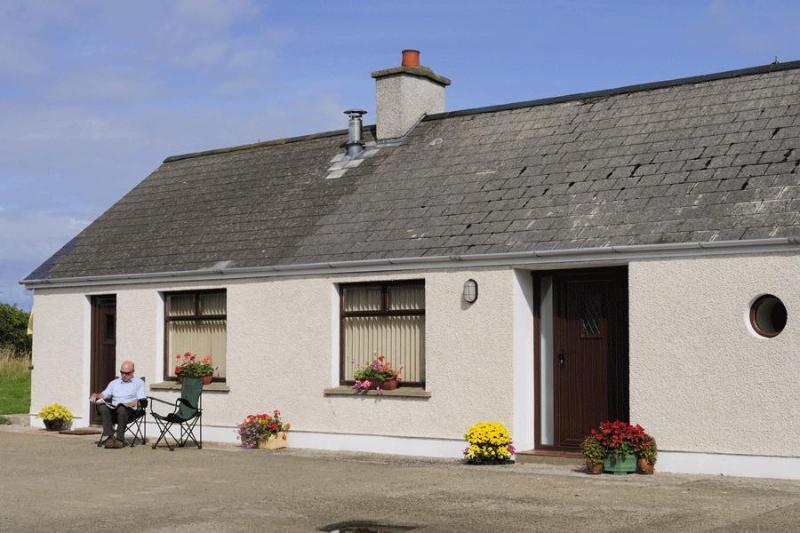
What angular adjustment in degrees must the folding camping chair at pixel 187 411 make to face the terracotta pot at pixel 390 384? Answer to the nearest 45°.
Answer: approximately 90° to its left

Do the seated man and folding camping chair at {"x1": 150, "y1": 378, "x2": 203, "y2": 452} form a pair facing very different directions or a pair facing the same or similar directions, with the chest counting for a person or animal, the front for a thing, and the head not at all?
same or similar directions

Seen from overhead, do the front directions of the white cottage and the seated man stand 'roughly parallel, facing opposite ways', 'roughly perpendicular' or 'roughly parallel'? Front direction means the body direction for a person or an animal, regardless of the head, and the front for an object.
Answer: roughly parallel

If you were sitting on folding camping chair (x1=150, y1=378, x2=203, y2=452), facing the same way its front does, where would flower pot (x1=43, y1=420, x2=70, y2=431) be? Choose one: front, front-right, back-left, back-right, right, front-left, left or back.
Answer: right

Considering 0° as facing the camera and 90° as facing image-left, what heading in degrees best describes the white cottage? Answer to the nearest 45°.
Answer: approximately 45°

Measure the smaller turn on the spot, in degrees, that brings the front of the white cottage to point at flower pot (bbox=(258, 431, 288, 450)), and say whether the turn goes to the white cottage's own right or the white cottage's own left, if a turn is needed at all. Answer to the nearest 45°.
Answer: approximately 90° to the white cottage's own right

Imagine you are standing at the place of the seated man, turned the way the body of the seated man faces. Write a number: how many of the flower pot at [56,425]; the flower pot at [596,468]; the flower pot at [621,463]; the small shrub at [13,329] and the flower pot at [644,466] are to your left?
3

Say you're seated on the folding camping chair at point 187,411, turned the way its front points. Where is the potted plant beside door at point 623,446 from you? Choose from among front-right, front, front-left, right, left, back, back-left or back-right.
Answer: left

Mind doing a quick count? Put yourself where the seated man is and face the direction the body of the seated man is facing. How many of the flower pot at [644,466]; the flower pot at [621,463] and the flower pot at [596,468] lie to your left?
3

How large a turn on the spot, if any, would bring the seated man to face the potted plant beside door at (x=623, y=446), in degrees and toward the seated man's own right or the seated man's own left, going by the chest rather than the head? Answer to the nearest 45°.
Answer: approximately 90° to the seated man's own left

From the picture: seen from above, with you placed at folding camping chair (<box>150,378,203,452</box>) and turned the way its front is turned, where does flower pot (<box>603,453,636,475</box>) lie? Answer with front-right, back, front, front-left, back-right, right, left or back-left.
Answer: left

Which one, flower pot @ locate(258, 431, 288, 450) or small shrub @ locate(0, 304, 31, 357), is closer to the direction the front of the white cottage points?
the flower pot

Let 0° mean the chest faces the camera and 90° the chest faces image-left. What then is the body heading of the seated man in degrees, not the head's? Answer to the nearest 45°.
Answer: approximately 45°

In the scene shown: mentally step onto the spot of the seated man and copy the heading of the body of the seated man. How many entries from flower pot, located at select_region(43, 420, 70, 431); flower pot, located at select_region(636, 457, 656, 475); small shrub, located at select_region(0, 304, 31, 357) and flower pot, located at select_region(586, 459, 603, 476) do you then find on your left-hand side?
2

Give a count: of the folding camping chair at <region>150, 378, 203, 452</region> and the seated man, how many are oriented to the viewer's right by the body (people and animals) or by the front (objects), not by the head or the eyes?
0

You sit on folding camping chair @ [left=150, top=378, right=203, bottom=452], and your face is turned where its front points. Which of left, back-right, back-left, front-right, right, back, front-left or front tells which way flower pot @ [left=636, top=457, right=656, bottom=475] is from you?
left
